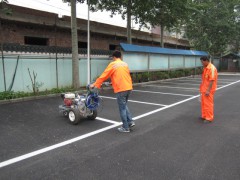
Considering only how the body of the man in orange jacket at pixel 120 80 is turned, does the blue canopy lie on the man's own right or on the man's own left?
on the man's own right

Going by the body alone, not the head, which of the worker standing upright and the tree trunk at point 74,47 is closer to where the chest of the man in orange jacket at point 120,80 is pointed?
the tree trunk

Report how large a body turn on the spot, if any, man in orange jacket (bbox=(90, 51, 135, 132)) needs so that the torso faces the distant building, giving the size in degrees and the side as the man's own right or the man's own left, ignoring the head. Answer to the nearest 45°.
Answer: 0° — they already face it

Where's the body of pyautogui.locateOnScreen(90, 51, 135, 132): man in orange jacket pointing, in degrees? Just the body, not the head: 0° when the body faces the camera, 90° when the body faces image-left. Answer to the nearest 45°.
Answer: approximately 135°

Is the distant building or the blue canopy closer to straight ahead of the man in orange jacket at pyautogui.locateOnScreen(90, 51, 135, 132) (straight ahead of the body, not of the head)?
the distant building

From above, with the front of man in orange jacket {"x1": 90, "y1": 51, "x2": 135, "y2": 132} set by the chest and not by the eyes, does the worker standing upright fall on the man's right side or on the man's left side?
on the man's right side

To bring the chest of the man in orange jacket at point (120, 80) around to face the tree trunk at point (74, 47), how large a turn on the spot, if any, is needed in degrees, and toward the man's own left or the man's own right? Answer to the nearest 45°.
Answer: approximately 45° to the man's own right
